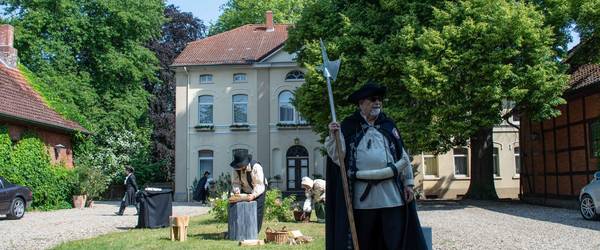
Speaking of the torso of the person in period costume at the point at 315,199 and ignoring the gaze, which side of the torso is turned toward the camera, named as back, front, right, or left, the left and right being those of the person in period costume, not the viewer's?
left

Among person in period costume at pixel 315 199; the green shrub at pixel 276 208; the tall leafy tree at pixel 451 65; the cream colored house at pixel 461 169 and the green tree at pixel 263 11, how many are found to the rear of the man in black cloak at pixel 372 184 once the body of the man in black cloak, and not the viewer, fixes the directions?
5

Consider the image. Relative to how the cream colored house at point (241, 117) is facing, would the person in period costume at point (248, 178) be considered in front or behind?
in front

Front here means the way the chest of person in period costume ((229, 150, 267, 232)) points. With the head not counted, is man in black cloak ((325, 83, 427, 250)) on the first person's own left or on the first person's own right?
on the first person's own left

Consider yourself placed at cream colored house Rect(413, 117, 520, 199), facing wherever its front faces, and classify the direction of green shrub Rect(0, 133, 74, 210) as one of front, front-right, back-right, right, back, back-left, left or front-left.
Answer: front-right

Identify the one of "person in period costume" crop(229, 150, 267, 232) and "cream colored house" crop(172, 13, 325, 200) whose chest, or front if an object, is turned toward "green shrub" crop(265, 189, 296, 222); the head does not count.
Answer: the cream colored house

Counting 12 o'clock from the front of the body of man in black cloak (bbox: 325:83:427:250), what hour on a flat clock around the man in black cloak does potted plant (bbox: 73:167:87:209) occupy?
The potted plant is roughly at 5 o'clock from the man in black cloak.
